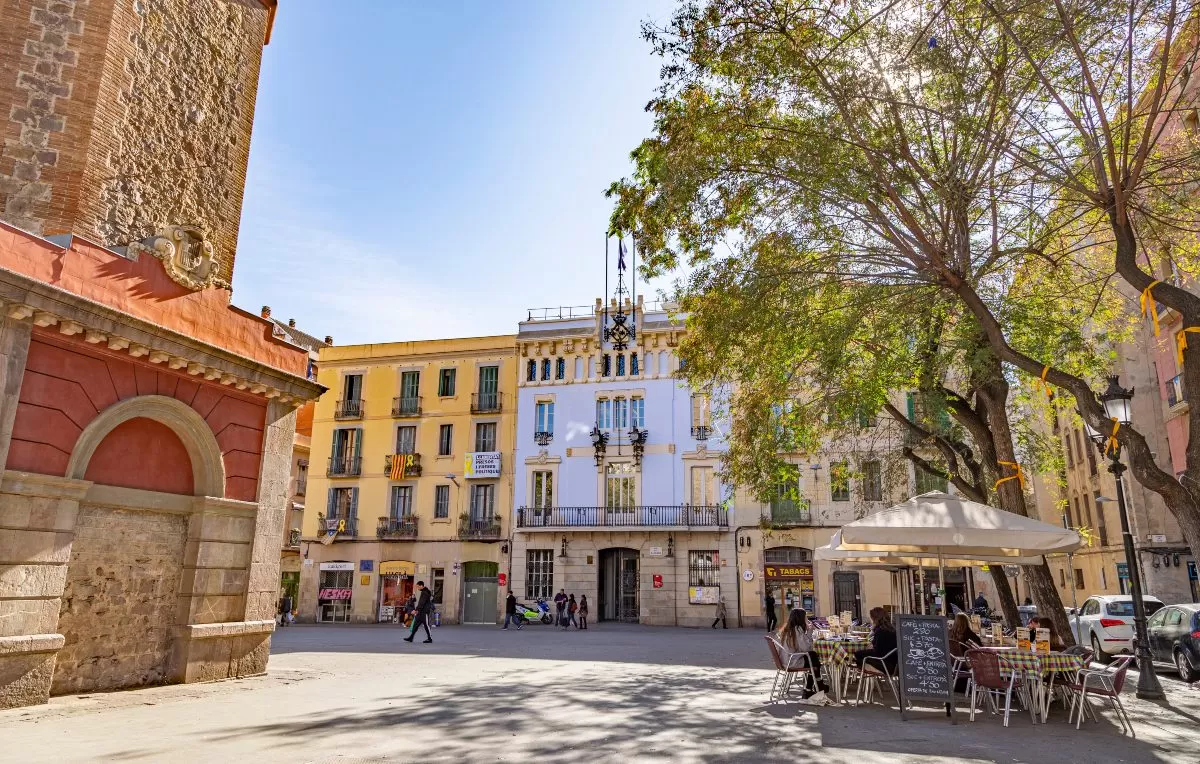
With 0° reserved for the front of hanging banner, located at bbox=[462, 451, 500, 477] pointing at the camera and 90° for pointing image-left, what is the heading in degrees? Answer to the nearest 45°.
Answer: approximately 0°

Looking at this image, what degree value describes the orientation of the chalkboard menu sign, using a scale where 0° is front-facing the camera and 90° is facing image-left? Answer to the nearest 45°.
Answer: approximately 0°

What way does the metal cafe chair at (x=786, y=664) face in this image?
to the viewer's right

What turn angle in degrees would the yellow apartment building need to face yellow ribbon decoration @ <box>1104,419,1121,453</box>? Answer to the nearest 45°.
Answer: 0° — it already faces it

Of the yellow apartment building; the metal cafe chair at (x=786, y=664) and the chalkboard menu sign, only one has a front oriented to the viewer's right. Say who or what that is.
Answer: the metal cafe chair

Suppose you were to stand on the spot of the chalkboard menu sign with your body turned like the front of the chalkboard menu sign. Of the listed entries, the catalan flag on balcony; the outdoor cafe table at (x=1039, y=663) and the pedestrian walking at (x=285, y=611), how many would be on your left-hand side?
1

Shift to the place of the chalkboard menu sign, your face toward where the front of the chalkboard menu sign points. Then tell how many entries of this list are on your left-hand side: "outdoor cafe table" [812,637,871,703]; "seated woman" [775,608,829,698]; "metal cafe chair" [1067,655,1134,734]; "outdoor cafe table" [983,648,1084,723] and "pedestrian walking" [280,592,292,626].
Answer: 2
